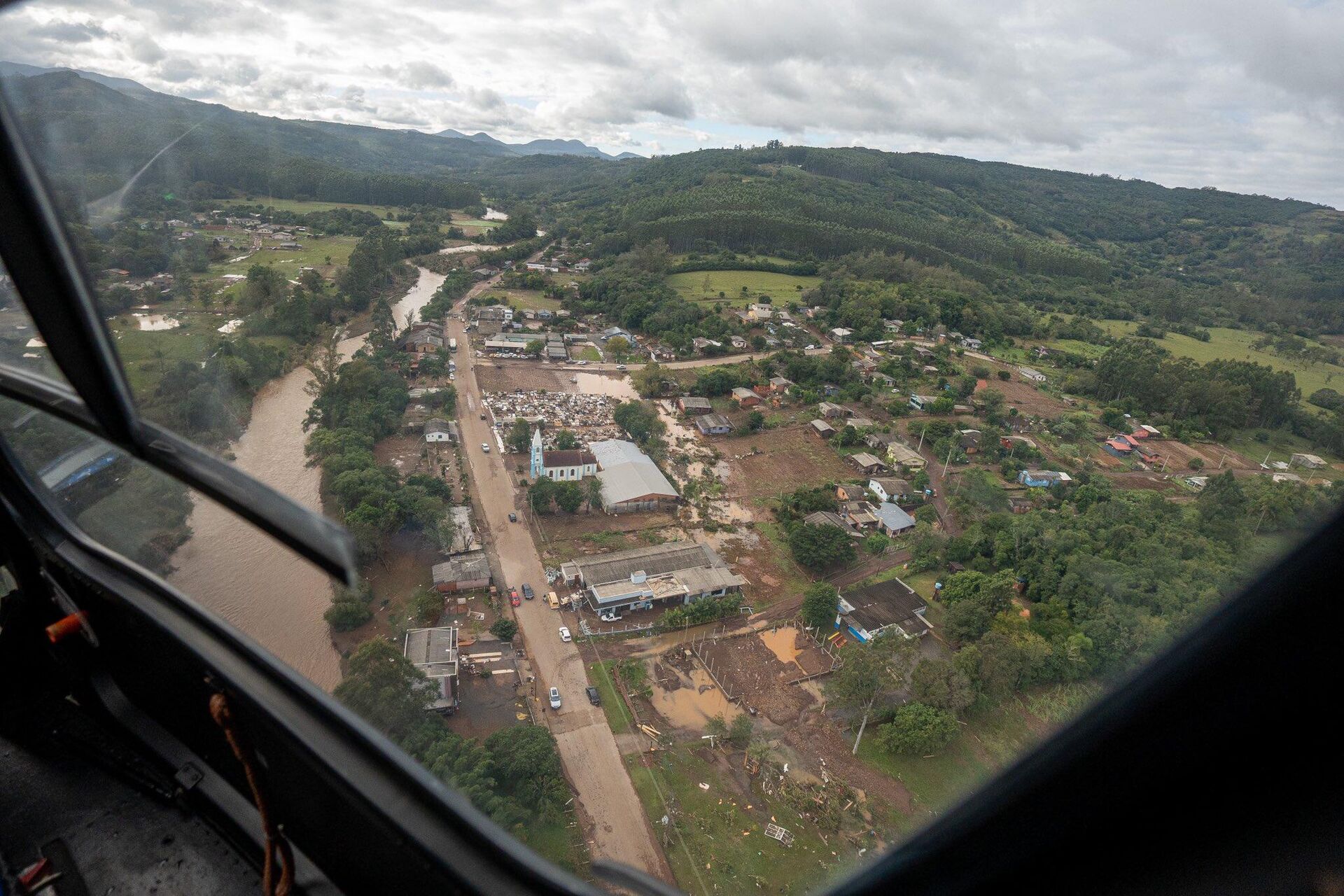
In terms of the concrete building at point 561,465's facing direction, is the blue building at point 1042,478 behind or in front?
behind

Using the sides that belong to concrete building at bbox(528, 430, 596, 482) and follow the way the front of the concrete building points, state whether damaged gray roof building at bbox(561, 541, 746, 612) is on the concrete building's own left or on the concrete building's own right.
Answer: on the concrete building's own left

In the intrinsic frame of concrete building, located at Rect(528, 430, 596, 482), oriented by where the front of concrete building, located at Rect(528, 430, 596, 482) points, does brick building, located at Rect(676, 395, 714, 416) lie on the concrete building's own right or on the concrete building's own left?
on the concrete building's own right

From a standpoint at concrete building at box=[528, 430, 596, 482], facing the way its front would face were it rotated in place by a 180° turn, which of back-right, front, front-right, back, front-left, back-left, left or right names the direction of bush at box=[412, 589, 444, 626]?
right

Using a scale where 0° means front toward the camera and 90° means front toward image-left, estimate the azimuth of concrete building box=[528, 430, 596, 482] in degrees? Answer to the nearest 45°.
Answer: approximately 90°

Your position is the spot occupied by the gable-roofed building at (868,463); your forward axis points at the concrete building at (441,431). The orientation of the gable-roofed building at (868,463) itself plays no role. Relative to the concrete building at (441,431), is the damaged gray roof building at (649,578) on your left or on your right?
left

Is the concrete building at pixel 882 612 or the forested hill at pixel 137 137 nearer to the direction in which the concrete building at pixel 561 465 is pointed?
the forested hill

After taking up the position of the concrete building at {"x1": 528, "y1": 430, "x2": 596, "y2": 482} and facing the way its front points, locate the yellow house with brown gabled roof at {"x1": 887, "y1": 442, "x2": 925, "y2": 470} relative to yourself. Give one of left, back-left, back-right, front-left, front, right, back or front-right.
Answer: back

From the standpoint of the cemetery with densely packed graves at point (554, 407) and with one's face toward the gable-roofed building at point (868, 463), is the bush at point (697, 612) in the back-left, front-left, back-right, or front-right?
front-right

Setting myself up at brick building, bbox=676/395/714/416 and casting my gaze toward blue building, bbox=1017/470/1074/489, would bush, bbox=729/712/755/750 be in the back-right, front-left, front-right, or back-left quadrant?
front-right

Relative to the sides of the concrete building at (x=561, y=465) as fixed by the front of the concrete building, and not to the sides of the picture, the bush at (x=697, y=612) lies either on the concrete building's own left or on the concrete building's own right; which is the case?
on the concrete building's own left

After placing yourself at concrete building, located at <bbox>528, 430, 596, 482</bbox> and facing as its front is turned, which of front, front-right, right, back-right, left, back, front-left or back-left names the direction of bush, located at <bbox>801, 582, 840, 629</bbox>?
back-left

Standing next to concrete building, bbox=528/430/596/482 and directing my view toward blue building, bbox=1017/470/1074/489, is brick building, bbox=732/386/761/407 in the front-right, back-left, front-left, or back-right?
front-left

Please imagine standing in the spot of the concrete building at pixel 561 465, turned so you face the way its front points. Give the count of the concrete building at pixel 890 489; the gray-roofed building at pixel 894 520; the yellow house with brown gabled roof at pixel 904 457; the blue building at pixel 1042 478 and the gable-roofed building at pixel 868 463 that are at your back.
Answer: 5

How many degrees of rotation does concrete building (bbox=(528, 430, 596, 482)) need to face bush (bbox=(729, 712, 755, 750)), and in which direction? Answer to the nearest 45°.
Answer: approximately 90° to its left

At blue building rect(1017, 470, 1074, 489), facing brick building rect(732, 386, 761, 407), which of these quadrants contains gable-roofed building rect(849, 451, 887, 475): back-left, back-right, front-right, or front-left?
front-left

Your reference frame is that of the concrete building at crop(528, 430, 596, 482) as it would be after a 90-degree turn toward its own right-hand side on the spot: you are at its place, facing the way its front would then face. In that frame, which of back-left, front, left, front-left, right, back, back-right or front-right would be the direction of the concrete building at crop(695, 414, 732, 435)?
front-right

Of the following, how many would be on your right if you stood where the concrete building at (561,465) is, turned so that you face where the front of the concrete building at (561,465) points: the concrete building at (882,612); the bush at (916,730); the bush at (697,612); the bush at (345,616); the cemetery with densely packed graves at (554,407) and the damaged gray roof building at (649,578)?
1
